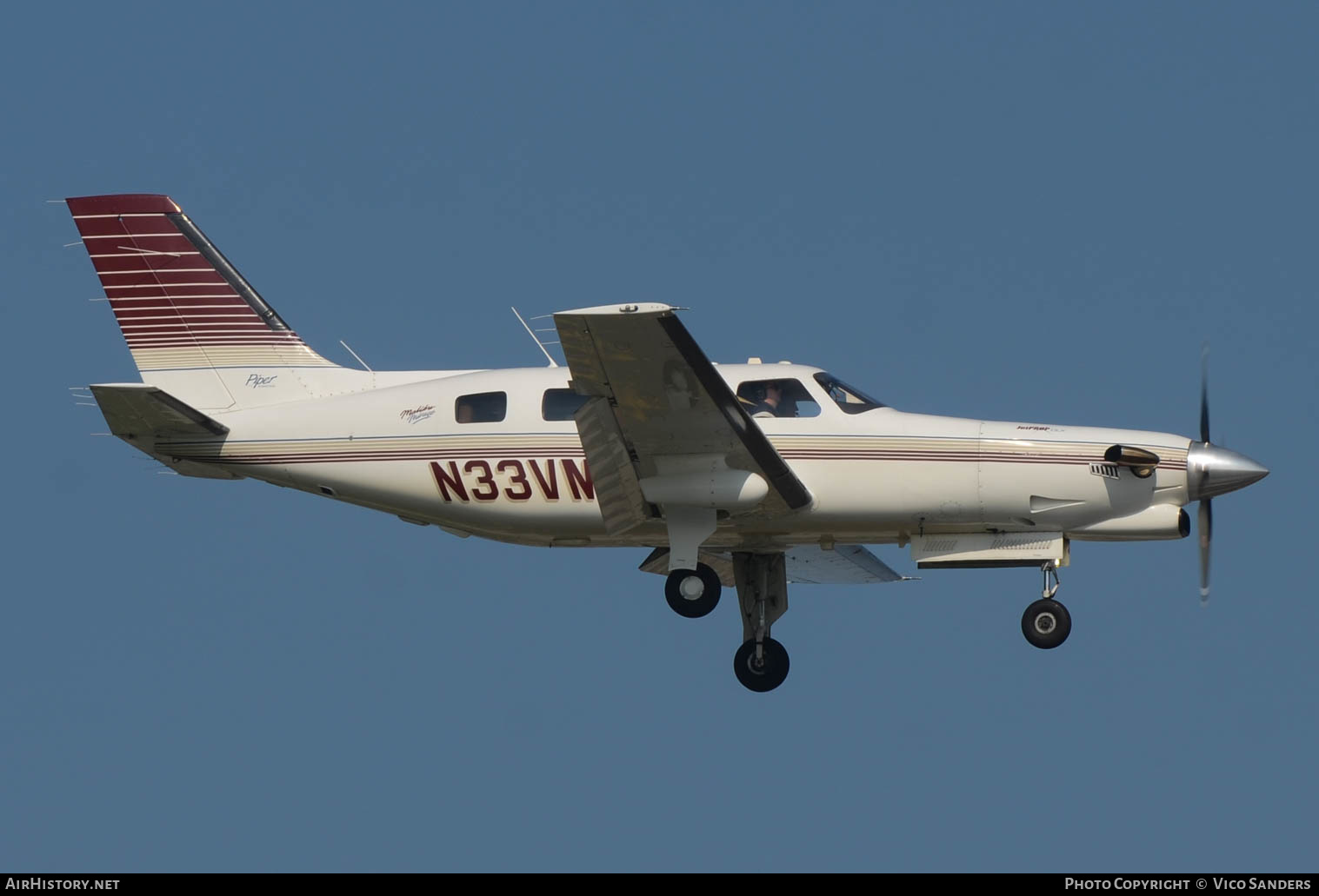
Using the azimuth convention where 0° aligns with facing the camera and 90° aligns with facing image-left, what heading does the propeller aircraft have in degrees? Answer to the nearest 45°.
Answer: approximately 270°
